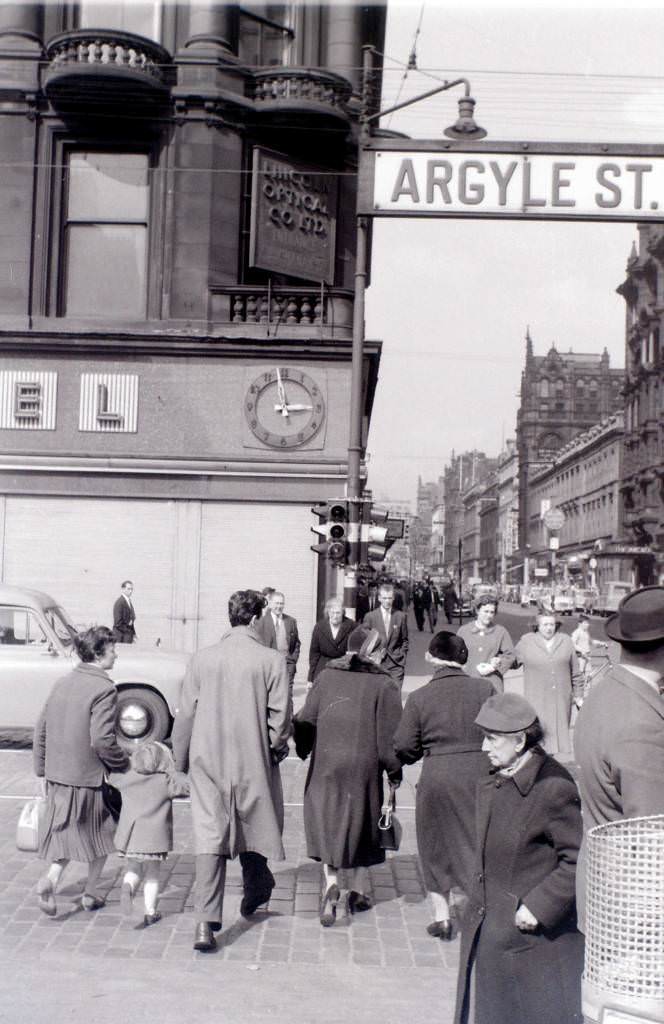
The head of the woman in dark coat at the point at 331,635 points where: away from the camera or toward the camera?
toward the camera

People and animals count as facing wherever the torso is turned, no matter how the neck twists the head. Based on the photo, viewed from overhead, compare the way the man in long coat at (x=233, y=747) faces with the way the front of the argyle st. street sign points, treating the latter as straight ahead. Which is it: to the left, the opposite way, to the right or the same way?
the opposite way

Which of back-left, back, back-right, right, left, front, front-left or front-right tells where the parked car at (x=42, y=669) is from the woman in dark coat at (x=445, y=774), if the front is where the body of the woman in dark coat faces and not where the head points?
front-left

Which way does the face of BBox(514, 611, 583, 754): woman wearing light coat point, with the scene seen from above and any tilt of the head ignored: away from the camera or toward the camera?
toward the camera

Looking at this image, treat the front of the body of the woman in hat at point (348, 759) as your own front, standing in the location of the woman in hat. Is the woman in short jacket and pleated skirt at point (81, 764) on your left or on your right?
on your left

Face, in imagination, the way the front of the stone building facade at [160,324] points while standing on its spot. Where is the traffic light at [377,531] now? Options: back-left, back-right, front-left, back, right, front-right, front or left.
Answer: front-left

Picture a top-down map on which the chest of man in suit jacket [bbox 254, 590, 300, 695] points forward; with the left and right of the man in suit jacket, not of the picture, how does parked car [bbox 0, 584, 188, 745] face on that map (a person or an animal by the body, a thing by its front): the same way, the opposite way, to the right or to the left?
to the left

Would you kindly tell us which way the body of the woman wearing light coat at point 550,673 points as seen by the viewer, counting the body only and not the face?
toward the camera

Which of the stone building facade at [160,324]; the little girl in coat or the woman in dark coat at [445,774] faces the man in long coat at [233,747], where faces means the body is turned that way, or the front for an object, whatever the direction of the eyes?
the stone building facade

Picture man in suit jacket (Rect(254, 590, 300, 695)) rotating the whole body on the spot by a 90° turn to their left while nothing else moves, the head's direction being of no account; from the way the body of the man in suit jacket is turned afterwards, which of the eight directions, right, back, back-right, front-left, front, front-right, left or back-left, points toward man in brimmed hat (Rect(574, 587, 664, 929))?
right

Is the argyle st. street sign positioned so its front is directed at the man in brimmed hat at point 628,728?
yes

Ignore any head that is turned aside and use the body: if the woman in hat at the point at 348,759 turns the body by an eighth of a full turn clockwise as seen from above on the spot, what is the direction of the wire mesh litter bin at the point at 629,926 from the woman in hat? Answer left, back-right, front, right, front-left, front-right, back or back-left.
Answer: back-right

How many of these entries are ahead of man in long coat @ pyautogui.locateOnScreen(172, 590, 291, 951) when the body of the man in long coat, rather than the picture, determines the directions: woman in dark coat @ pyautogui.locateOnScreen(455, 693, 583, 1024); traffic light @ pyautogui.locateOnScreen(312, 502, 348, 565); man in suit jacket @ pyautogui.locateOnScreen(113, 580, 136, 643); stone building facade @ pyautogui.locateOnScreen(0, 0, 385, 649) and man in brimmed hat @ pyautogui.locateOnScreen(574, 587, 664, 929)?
3

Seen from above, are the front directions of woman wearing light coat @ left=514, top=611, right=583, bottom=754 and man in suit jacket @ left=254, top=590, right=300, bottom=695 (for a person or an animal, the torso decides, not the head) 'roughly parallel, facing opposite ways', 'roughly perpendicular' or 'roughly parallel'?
roughly parallel

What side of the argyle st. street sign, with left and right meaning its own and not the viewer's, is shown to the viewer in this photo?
front

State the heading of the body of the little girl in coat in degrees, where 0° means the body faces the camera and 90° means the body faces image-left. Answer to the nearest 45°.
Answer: approximately 180°

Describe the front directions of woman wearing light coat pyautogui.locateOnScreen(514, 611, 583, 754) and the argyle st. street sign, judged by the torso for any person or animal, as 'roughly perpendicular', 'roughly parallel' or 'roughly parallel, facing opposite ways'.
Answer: roughly parallel

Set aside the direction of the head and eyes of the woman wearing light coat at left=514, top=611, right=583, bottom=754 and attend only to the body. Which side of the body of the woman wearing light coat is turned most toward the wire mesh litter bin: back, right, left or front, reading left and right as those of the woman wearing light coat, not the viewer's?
front
